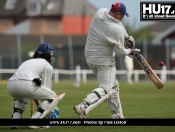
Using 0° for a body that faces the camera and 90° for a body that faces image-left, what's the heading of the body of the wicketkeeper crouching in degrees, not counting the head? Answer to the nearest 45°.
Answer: approximately 225°

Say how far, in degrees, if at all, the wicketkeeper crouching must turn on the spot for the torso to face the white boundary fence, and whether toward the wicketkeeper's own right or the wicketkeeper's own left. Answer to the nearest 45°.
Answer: approximately 45° to the wicketkeeper's own left
